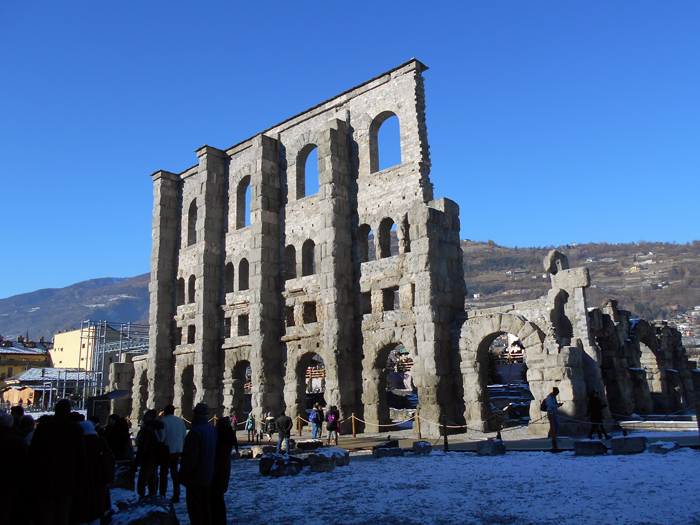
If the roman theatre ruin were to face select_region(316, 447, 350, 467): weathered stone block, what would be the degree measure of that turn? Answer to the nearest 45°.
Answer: approximately 45° to its left

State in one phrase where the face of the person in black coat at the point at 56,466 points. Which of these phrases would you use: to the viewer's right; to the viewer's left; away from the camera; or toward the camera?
away from the camera

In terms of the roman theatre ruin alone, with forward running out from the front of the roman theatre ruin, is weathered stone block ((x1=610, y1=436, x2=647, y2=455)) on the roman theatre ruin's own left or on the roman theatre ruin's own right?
on the roman theatre ruin's own left

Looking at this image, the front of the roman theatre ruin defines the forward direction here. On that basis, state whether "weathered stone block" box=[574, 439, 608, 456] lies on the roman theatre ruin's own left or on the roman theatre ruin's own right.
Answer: on the roman theatre ruin's own left
